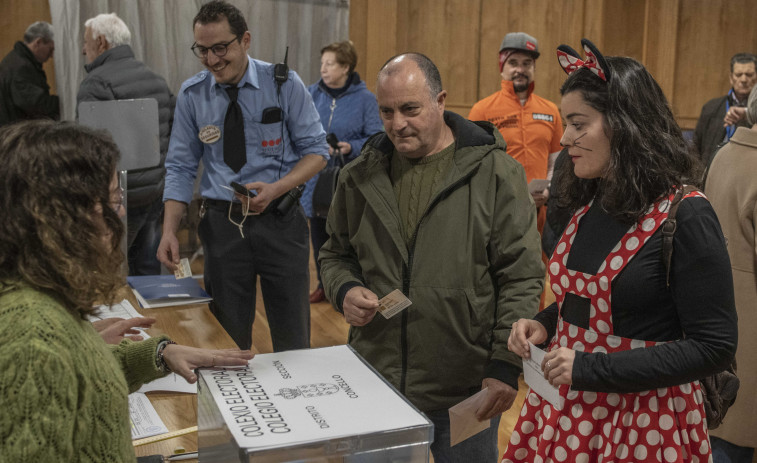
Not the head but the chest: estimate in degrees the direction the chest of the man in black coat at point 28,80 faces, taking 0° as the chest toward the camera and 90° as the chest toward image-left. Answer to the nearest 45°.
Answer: approximately 270°

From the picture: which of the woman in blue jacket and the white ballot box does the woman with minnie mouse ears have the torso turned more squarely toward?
the white ballot box

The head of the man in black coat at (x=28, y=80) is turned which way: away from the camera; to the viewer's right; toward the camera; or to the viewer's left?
to the viewer's right

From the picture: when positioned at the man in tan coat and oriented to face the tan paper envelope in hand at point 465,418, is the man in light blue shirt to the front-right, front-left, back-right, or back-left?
front-right

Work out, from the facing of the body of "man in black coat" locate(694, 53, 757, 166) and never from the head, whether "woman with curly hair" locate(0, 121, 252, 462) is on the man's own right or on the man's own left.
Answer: on the man's own right

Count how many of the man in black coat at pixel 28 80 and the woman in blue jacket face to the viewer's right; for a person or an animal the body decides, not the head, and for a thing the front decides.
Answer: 1

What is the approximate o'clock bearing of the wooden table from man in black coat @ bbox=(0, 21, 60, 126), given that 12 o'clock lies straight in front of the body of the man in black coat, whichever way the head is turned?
The wooden table is roughly at 3 o'clock from the man in black coat.

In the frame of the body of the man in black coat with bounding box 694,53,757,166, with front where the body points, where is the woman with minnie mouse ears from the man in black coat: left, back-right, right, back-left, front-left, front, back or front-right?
front-right

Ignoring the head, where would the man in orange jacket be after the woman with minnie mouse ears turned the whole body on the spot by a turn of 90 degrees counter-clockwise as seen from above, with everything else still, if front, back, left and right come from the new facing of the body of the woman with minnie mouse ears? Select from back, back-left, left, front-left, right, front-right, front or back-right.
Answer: back-left

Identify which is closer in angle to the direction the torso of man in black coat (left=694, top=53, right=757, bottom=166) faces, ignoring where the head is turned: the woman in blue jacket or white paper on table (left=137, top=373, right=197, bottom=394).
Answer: the white paper on table

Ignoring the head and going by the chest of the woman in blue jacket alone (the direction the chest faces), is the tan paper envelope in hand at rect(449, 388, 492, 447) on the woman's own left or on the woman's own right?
on the woman's own left

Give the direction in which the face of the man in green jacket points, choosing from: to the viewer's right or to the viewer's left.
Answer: to the viewer's left

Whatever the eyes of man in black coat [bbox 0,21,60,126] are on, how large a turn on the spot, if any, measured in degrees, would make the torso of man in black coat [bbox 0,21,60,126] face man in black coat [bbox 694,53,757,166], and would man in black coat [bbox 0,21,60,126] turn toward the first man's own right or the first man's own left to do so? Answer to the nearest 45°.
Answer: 0° — they already face them
